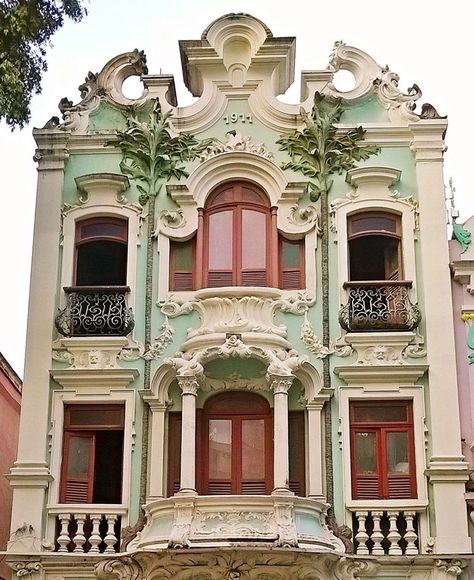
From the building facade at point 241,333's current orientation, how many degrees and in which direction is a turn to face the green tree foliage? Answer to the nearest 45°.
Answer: approximately 45° to its right

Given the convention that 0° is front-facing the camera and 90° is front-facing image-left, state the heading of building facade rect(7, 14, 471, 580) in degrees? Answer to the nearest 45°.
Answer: approximately 0°
